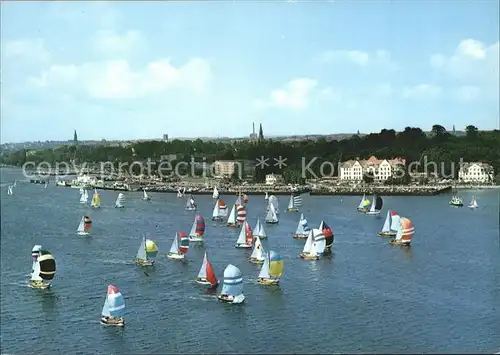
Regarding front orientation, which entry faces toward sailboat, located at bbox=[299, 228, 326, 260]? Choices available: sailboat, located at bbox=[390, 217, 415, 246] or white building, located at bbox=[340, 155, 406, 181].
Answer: the white building

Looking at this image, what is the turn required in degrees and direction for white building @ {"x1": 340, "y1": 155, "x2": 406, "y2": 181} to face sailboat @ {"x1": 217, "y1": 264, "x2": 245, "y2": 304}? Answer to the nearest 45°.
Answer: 0° — it already faces it

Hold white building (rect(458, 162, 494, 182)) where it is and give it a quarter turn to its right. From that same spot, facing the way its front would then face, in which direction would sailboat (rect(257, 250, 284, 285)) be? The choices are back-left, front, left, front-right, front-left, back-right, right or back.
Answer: left

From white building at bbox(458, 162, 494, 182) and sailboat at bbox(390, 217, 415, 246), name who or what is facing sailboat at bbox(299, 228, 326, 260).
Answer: the white building

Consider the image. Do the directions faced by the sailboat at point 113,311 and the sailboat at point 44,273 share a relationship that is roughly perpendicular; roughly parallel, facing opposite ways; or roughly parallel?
roughly parallel

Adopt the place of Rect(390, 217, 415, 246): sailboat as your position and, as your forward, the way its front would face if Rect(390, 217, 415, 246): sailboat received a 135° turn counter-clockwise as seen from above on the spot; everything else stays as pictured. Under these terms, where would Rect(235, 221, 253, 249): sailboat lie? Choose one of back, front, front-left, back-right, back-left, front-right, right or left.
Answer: left

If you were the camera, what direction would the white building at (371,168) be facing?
facing the viewer

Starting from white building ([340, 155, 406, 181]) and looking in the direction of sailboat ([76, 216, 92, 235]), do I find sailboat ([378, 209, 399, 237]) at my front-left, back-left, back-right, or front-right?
front-left

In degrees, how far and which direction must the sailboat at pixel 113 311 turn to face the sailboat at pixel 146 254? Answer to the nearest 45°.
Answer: approximately 135° to its left

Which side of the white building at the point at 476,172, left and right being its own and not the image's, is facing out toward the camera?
front

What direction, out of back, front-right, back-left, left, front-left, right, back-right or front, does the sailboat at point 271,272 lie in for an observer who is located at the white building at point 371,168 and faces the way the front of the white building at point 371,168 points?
front
